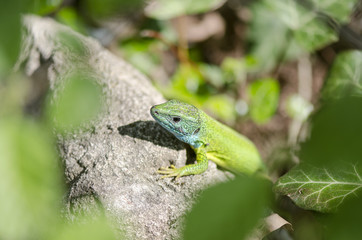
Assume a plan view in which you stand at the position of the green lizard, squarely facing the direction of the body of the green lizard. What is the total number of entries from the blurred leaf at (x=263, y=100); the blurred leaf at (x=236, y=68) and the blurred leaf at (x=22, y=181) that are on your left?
1

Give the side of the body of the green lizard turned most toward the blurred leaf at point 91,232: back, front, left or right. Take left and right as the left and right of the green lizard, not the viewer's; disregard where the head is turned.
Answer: left

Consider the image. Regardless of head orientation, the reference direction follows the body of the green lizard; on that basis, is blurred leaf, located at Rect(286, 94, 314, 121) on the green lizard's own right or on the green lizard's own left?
on the green lizard's own right

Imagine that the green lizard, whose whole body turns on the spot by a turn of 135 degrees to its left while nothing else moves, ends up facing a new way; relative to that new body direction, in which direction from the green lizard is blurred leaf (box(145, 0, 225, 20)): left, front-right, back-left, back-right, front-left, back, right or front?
back-left

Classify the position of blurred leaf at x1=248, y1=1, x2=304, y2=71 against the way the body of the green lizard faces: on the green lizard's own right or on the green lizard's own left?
on the green lizard's own right

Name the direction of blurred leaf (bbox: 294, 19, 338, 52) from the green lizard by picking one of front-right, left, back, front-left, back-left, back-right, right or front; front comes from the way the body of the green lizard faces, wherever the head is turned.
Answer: back-right

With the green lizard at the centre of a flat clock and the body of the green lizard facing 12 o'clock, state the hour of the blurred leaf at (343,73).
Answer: The blurred leaf is roughly at 5 o'clock from the green lizard.

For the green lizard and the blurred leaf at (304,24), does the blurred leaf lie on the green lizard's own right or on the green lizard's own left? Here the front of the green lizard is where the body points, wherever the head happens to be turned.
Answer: on the green lizard's own right

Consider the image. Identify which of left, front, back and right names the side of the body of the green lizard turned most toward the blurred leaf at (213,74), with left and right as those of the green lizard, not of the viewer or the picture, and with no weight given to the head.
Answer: right

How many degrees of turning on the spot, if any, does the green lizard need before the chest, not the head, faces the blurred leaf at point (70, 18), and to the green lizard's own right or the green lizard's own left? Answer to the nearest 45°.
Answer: approximately 45° to the green lizard's own right

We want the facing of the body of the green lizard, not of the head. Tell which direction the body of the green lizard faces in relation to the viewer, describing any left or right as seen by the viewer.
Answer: facing to the left of the viewer

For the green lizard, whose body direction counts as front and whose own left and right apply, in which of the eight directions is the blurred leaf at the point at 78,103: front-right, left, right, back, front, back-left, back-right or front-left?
left
